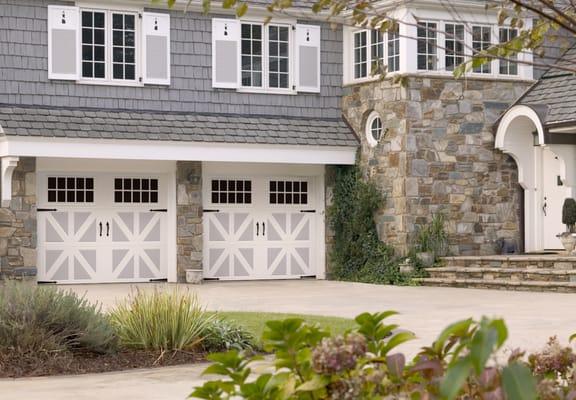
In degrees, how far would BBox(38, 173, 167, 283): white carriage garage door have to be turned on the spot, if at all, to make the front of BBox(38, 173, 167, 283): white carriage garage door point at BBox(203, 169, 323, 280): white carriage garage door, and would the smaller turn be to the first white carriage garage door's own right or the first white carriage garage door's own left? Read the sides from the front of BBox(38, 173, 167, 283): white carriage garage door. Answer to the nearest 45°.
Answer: approximately 90° to the first white carriage garage door's own left

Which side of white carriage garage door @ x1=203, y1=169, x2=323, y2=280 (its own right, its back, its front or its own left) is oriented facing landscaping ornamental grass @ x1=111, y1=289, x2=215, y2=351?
front

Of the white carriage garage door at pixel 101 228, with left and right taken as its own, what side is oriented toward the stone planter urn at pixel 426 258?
left

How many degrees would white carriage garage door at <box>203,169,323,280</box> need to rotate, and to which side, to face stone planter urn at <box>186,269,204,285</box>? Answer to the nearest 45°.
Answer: approximately 45° to its right

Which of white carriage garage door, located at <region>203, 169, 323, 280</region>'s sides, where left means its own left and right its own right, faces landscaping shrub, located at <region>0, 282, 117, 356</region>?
front

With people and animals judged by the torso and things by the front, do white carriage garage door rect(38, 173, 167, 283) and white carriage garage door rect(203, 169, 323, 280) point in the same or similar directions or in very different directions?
same or similar directions

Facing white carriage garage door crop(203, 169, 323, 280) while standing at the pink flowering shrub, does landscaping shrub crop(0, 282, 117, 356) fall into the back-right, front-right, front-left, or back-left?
front-left

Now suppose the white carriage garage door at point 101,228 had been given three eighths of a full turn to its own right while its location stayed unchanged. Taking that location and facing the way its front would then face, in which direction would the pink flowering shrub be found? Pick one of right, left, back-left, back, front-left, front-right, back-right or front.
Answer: back-left

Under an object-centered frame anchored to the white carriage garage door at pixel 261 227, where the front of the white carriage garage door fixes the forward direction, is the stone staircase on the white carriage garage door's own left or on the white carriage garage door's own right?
on the white carriage garage door's own left

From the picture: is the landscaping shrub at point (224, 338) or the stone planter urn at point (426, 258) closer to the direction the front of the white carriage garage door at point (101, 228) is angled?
the landscaping shrub

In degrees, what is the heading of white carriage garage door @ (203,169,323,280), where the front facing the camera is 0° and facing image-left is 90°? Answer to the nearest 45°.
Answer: approximately 0°

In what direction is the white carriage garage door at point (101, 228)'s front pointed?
toward the camera

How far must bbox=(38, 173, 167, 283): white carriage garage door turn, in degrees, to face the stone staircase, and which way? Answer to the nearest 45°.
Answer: approximately 90° to its left

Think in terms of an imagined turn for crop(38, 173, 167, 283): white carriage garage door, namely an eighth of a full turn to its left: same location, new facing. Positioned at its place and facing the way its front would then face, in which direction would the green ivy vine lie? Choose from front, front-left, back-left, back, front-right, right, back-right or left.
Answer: front-left

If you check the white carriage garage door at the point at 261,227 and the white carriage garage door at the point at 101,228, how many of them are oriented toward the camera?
2
